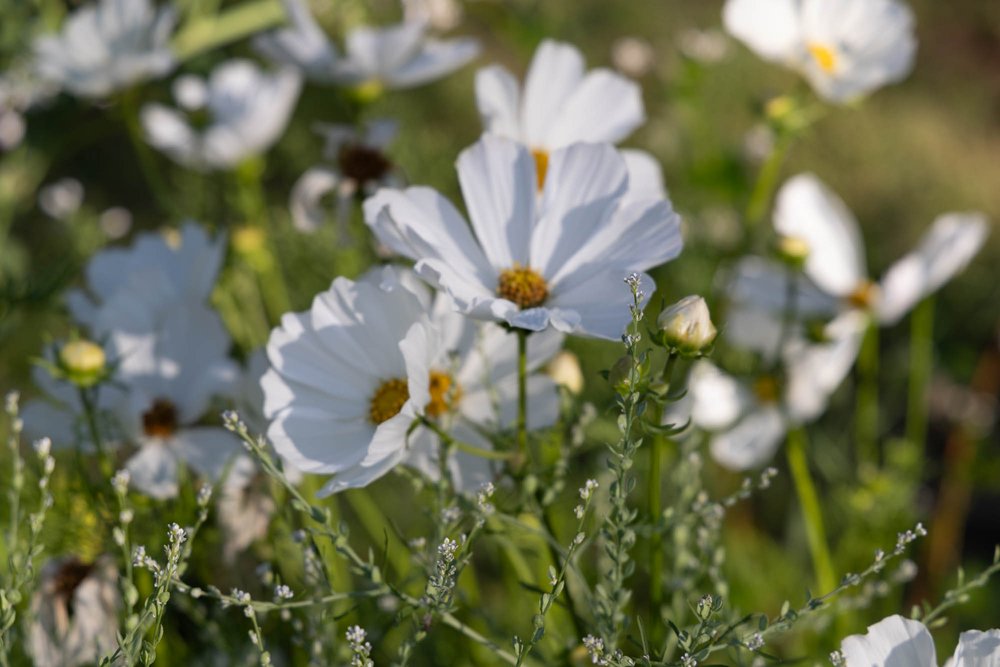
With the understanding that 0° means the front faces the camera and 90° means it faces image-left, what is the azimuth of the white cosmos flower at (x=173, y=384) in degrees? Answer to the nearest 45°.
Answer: approximately 0°

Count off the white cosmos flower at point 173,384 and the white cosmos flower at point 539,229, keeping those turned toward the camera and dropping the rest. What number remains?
2
